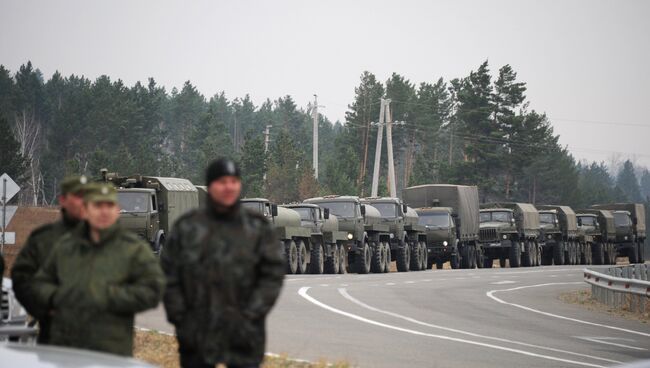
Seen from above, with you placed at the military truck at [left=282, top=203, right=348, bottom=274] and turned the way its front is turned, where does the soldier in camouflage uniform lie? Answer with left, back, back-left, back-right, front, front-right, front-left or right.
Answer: front-left

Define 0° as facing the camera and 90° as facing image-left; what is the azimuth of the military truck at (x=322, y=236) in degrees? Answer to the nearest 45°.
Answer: approximately 45°

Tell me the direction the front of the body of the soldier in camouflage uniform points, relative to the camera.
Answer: toward the camera

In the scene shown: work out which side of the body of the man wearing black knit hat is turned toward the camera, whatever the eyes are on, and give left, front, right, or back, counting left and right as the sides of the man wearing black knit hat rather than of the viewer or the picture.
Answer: front

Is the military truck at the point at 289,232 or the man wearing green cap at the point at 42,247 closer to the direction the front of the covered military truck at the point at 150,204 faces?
the man wearing green cap

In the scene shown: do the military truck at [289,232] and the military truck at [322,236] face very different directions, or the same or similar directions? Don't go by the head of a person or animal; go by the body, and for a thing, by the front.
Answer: same or similar directions

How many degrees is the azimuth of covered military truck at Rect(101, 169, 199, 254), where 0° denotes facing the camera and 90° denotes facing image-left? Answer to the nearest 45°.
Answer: approximately 45°

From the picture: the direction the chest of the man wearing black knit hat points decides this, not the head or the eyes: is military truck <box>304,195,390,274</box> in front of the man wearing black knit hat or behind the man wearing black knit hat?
behind

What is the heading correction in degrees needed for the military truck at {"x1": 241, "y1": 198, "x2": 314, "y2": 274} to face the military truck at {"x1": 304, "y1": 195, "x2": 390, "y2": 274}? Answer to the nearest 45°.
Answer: approximately 180°

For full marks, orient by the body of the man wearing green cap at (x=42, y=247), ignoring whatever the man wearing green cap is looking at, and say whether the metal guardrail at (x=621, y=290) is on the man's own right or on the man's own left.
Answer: on the man's own left

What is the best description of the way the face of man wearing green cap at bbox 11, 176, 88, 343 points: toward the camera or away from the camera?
toward the camera

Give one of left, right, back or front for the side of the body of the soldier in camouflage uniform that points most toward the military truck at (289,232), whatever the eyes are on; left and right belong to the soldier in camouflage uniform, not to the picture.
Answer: back

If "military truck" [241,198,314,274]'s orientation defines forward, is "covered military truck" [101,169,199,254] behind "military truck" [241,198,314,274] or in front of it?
in front

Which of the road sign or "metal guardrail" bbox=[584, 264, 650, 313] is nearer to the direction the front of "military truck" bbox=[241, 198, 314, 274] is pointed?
the road sign
